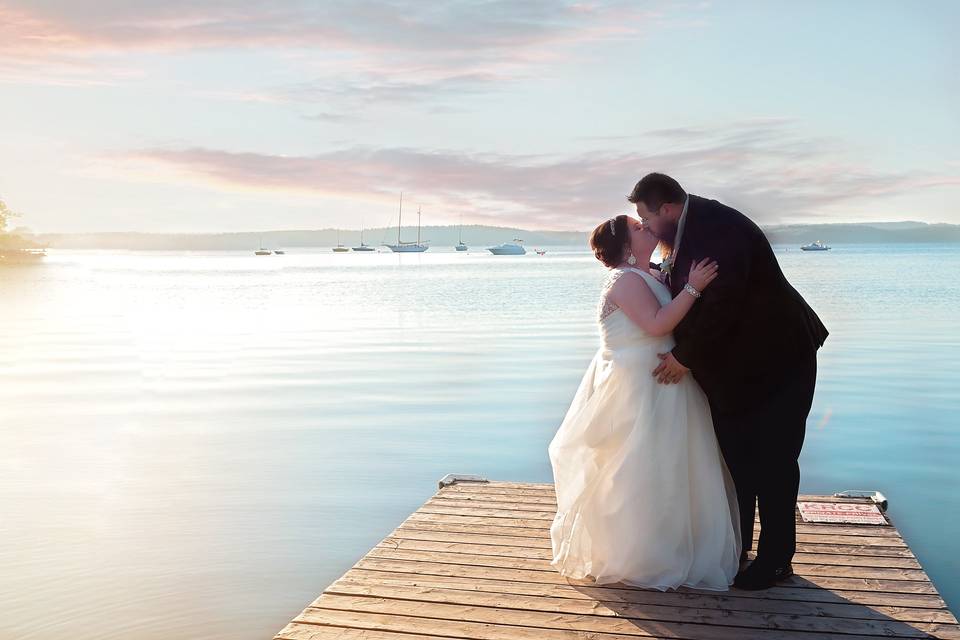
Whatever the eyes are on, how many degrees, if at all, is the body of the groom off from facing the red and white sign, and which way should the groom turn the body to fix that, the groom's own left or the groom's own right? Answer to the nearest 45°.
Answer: approximately 135° to the groom's own right

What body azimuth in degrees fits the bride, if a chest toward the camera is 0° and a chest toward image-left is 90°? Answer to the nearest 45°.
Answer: approximately 270°

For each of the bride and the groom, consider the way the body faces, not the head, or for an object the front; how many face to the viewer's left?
1

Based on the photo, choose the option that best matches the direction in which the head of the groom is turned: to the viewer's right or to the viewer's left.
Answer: to the viewer's left

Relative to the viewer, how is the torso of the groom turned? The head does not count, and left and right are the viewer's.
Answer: facing to the left of the viewer

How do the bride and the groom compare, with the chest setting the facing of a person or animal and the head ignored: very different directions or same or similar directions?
very different directions
